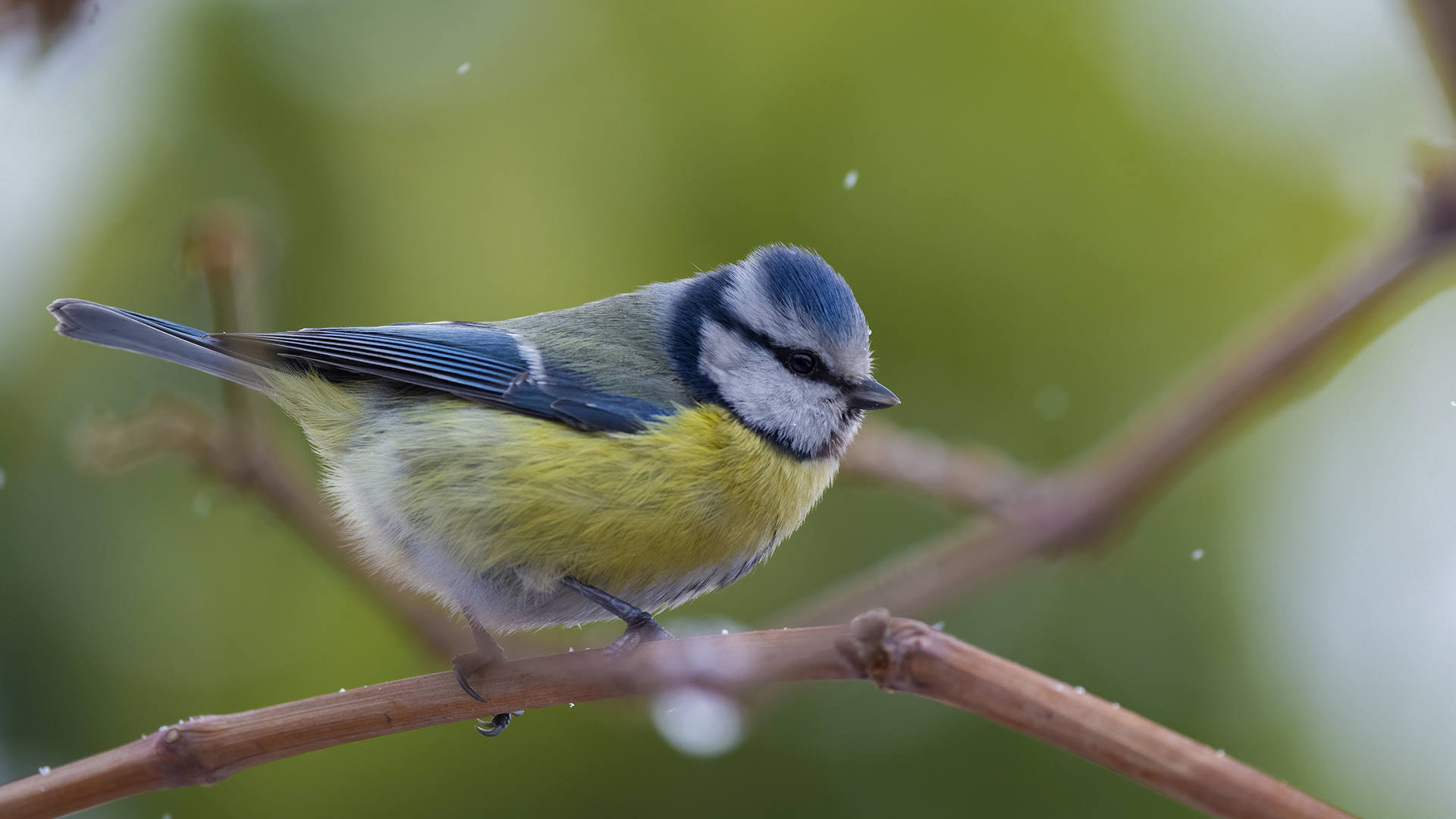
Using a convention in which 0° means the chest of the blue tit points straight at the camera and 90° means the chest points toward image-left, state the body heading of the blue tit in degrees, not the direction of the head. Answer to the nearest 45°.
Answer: approximately 270°
